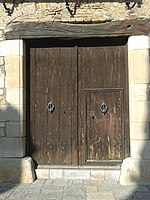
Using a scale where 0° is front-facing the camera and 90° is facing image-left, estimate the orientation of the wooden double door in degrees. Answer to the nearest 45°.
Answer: approximately 0°

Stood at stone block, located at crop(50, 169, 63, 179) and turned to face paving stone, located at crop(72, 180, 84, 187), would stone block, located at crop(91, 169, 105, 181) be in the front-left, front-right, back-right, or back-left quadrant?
front-left

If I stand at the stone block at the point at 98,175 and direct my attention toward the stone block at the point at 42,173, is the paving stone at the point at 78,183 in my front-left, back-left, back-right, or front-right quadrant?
front-left
